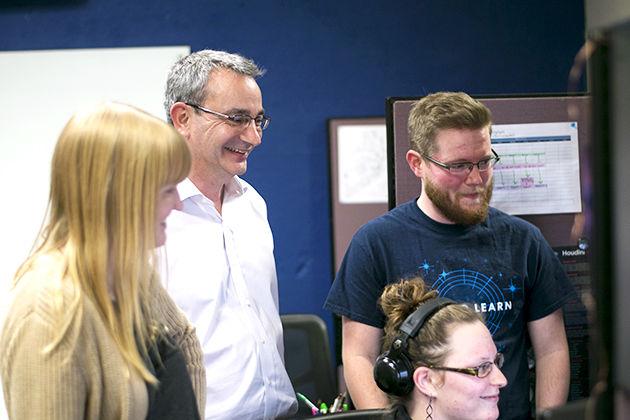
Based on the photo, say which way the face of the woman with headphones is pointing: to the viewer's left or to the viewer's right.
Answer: to the viewer's right

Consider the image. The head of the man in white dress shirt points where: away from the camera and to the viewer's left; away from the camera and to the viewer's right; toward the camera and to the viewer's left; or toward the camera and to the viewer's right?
toward the camera and to the viewer's right

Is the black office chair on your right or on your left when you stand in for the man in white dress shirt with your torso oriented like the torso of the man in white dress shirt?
on your left

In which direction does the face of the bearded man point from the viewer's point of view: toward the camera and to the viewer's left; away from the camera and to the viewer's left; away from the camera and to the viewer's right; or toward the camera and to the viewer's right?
toward the camera and to the viewer's right

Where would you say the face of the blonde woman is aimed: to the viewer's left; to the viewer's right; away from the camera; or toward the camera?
to the viewer's right

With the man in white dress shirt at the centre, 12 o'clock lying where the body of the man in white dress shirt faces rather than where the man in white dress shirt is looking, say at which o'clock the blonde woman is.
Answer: The blonde woman is roughly at 2 o'clock from the man in white dress shirt.

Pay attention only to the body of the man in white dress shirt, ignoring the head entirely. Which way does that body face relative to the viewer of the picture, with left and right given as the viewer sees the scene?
facing the viewer and to the right of the viewer
